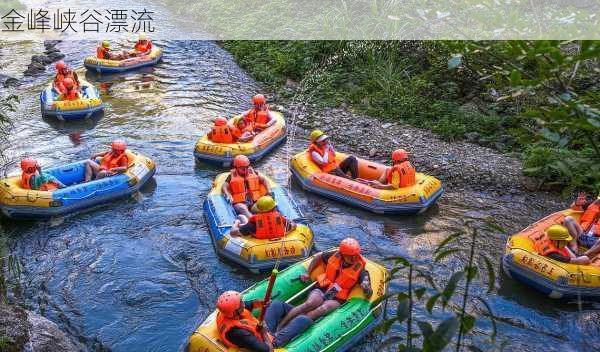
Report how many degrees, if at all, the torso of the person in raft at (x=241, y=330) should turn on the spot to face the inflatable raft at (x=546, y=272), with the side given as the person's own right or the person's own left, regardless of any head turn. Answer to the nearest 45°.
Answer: approximately 45° to the person's own left

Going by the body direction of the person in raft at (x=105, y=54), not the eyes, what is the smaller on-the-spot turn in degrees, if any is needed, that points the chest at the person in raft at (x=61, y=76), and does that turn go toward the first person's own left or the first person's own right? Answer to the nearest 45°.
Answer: approximately 90° to the first person's own right

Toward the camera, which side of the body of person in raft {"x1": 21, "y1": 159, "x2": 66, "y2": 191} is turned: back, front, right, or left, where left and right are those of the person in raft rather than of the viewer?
right

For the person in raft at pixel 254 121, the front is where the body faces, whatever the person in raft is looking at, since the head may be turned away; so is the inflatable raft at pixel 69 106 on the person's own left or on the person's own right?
on the person's own right

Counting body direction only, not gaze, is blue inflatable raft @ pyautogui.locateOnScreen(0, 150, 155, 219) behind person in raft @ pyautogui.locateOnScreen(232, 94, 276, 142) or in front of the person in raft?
in front

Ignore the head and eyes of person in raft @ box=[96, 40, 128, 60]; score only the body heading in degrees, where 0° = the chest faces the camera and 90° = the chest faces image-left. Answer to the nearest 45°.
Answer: approximately 270°

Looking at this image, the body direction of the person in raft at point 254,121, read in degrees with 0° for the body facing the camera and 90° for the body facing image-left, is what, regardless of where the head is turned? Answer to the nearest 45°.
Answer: approximately 45°

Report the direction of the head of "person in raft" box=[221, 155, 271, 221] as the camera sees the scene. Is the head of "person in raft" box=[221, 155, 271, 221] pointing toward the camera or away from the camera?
toward the camera

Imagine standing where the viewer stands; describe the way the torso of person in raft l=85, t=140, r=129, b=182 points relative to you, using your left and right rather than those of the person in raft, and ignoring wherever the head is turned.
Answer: facing the viewer and to the left of the viewer

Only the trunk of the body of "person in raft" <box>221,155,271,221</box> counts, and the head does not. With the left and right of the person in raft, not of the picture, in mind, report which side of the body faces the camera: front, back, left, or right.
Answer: front

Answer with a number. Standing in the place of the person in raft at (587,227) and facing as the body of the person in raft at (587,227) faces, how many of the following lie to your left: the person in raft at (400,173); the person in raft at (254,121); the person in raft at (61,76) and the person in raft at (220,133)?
0

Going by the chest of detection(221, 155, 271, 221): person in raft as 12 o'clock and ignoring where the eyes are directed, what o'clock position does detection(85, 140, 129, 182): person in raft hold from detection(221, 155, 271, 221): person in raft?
detection(85, 140, 129, 182): person in raft is roughly at 4 o'clock from detection(221, 155, 271, 221): person in raft.

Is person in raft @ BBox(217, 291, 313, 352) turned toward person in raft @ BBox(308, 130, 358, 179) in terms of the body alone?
no

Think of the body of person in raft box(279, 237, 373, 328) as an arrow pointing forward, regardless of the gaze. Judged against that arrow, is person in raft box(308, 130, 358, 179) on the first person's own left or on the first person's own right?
on the first person's own right

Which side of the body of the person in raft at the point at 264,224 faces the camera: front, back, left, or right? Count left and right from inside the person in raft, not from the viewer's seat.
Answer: back

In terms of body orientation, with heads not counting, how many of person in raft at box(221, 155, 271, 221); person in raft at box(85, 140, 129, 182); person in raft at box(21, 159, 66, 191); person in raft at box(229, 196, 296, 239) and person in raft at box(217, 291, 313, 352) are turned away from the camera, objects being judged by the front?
1

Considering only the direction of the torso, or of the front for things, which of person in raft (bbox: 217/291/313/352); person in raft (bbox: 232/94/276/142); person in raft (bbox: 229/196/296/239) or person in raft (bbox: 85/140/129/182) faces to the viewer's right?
person in raft (bbox: 217/291/313/352)

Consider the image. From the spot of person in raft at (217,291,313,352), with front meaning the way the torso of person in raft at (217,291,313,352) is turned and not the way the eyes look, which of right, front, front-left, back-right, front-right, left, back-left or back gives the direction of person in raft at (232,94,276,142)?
left

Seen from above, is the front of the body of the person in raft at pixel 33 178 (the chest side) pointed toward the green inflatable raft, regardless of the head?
no

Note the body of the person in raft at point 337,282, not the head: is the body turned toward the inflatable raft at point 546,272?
no

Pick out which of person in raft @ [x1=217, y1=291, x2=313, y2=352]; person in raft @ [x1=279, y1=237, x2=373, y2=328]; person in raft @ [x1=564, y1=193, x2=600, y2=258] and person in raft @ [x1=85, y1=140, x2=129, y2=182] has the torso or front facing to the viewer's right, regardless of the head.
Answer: person in raft @ [x1=217, y1=291, x2=313, y2=352]

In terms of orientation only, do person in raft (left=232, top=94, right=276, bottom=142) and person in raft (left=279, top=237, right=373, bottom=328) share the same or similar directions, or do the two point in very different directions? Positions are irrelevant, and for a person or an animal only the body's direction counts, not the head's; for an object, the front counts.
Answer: same or similar directions
